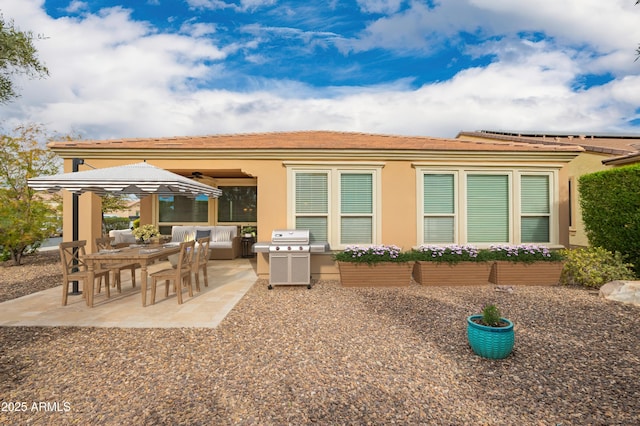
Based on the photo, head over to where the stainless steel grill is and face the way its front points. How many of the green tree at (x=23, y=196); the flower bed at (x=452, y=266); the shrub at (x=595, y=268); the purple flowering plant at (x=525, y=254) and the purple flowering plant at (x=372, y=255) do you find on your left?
4

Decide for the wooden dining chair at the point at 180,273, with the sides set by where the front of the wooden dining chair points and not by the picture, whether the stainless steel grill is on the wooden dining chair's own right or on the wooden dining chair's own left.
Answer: on the wooden dining chair's own right

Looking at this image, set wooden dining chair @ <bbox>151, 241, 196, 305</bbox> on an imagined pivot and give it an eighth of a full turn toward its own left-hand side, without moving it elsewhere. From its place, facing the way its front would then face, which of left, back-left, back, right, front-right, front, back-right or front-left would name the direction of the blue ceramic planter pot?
back-left

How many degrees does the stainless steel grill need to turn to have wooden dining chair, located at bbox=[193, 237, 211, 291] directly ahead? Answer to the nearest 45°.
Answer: approximately 90° to its right

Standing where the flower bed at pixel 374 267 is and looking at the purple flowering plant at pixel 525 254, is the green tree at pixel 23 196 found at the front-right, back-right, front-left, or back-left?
back-left

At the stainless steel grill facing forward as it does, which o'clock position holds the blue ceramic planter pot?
The blue ceramic planter pot is roughly at 11 o'clock from the stainless steel grill.
